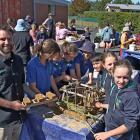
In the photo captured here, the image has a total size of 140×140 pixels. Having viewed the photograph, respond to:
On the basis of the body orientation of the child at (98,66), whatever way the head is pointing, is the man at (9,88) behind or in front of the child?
in front

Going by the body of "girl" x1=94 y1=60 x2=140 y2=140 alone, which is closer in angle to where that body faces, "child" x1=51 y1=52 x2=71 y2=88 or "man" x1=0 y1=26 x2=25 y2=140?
the man

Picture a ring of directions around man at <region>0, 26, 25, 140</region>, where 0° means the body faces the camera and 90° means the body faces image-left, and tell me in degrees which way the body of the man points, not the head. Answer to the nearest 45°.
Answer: approximately 315°

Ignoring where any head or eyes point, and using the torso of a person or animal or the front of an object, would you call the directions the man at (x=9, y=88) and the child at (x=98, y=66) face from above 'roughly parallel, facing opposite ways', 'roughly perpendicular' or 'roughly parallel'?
roughly perpendicular

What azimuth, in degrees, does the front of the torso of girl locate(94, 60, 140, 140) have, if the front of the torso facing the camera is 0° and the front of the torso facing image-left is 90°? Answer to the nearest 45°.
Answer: approximately 45°
